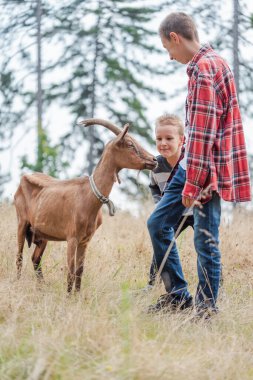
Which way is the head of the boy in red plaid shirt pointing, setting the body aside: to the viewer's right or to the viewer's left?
to the viewer's left

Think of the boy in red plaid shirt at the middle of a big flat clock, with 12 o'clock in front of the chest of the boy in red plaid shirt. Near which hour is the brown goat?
The brown goat is roughly at 1 o'clock from the boy in red plaid shirt.

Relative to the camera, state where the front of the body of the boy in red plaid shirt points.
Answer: to the viewer's left

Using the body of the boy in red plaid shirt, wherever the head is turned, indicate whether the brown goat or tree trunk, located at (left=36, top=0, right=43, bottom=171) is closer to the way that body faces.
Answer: the brown goat

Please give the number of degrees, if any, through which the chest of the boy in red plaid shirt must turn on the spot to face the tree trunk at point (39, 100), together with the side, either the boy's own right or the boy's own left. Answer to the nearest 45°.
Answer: approximately 90° to the boy's own right

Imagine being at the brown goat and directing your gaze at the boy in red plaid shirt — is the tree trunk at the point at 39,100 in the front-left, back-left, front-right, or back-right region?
back-left
